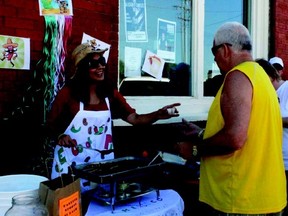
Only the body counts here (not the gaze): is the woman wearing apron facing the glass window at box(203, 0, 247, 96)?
no

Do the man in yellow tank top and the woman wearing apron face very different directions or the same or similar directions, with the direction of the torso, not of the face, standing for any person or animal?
very different directions

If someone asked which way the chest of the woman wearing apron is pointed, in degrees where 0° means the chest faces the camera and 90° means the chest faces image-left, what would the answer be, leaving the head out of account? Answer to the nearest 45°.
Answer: approximately 315°

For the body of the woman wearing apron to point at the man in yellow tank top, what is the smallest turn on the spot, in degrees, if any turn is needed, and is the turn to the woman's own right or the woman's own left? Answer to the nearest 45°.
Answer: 0° — they already face them

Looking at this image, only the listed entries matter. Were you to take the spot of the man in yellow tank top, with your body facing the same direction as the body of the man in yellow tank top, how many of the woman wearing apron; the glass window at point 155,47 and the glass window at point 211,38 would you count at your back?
0

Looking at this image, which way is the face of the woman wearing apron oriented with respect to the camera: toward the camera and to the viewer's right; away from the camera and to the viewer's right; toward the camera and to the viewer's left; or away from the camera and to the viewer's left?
toward the camera and to the viewer's right

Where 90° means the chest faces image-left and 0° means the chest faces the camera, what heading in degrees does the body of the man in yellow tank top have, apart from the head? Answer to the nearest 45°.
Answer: approximately 135°

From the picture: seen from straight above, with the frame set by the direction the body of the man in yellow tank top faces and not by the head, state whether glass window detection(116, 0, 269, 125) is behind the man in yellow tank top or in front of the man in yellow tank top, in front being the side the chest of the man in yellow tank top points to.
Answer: in front

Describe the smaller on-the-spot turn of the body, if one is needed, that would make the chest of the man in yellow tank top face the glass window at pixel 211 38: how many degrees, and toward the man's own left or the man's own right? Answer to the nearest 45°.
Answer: approximately 45° to the man's own right

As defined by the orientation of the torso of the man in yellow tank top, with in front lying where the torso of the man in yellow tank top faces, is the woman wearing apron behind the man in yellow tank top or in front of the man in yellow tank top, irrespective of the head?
in front
